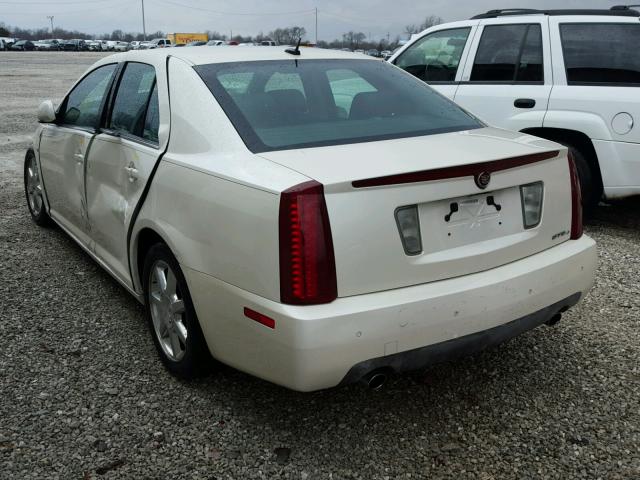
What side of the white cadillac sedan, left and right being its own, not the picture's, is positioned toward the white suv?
right

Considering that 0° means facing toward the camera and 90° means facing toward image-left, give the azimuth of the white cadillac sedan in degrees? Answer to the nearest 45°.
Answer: approximately 135°

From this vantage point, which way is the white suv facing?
to the viewer's left

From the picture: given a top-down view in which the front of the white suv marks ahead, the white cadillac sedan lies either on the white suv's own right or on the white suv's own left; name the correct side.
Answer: on the white suv's own left
